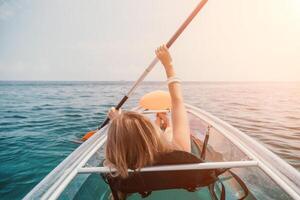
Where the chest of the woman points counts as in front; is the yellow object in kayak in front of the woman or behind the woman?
in front

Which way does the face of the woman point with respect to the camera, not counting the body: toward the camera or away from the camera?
away from the camera

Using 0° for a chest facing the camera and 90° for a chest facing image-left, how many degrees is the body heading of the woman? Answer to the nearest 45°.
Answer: approximately 180°
